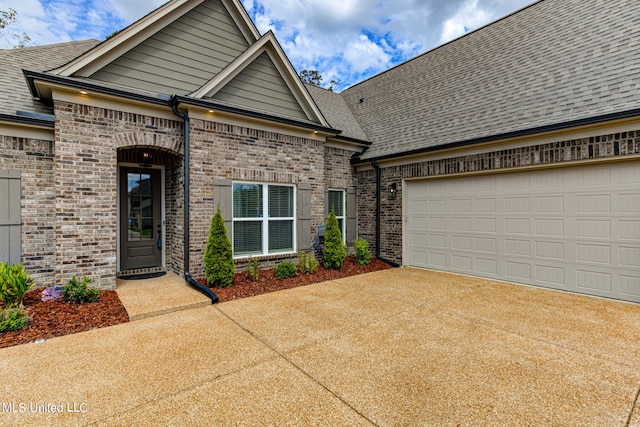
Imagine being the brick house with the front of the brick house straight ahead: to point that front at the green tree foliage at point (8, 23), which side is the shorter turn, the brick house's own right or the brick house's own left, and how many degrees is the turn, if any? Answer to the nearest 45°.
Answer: approximately 180°

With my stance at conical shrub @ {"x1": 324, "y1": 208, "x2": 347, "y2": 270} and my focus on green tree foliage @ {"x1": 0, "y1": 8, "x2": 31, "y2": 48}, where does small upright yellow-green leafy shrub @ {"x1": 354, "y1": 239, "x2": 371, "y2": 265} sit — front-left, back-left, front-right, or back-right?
back-right

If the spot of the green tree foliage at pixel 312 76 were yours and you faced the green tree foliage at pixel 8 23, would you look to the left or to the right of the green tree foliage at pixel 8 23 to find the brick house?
left

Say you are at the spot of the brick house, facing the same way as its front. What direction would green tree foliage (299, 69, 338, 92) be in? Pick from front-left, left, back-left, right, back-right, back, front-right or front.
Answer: back-left

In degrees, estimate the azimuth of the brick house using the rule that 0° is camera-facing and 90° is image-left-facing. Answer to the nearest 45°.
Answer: approximately 315°
